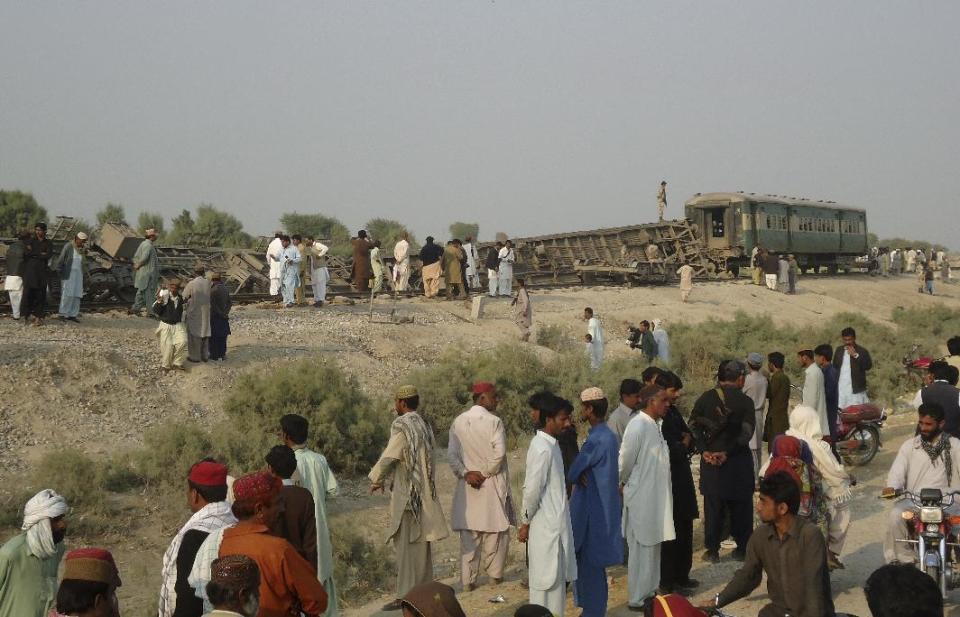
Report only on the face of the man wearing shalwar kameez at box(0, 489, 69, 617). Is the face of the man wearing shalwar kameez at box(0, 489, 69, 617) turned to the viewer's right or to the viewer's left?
to the viewer's right

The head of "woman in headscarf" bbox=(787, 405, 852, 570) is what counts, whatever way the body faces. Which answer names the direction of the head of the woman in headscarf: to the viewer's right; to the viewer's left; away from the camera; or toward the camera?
away from the camera

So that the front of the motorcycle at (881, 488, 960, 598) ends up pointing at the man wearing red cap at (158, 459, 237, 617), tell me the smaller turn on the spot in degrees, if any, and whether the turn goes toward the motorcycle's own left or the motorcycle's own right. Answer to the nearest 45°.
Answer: approximately 45° to the motorcycle's own right

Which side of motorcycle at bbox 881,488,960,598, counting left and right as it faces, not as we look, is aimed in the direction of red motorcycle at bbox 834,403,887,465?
back

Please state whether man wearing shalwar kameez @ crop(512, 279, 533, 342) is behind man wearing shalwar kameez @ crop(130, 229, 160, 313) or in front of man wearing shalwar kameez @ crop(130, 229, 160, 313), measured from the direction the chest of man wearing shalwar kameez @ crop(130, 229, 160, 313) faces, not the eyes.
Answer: in front

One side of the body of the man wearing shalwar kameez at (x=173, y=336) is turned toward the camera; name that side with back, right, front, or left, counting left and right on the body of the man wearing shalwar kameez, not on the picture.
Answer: front

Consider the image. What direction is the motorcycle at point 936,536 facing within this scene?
toward the camera

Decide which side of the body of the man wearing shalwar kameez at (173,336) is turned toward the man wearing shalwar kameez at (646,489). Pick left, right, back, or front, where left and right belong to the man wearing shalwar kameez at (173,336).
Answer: front

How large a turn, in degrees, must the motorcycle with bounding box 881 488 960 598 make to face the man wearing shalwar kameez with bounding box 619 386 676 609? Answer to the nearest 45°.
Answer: approximately 90° to its right

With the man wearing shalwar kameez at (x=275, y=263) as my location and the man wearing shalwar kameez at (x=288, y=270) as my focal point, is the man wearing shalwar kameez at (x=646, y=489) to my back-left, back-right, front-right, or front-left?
front-right

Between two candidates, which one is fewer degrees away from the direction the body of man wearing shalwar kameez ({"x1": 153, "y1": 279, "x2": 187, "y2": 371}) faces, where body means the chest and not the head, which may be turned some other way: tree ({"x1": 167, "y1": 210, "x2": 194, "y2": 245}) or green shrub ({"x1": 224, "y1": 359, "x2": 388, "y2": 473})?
the green shrub
